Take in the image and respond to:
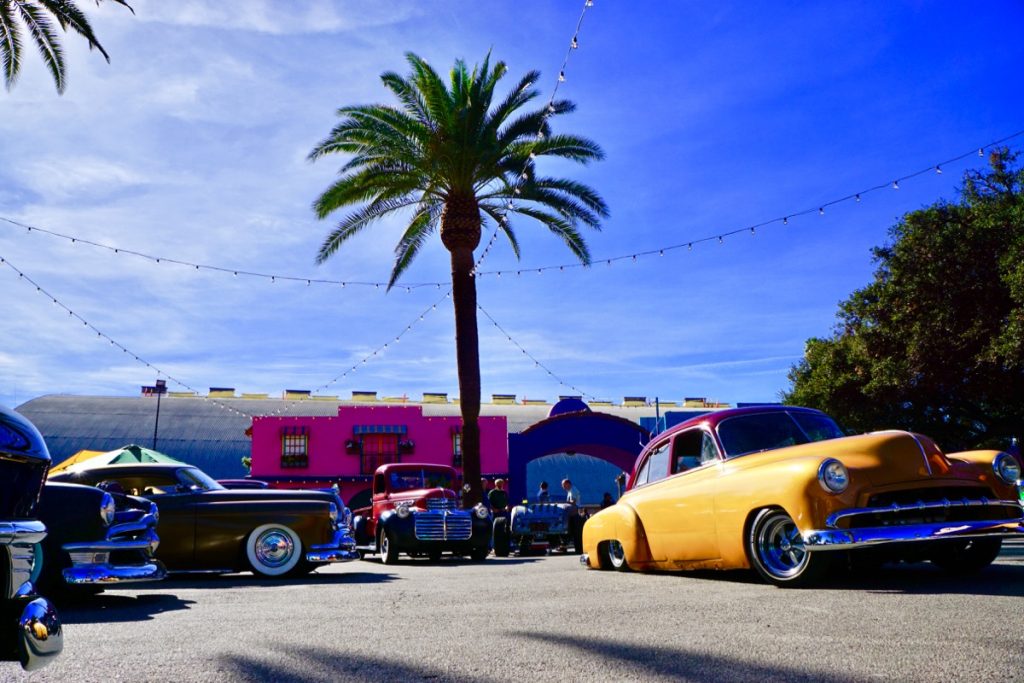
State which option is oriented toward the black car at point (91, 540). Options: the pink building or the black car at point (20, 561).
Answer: the pink building

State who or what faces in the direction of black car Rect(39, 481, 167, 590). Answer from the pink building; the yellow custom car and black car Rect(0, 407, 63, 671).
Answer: the pink building

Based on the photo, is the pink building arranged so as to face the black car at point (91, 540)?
yes

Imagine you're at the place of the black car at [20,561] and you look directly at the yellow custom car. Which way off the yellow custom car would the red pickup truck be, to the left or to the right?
left

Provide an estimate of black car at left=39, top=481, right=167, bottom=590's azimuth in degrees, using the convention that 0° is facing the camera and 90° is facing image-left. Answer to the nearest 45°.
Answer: approximately 315°

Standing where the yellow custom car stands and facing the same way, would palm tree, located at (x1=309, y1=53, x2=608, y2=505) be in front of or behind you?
behind

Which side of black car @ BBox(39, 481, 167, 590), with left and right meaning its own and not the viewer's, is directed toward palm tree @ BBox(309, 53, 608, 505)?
left

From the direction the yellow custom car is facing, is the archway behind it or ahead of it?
behind
